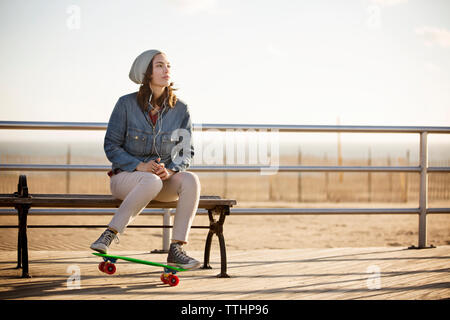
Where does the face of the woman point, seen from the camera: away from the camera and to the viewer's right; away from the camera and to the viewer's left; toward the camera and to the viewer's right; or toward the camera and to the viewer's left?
toward the camera and to the viewer's right
